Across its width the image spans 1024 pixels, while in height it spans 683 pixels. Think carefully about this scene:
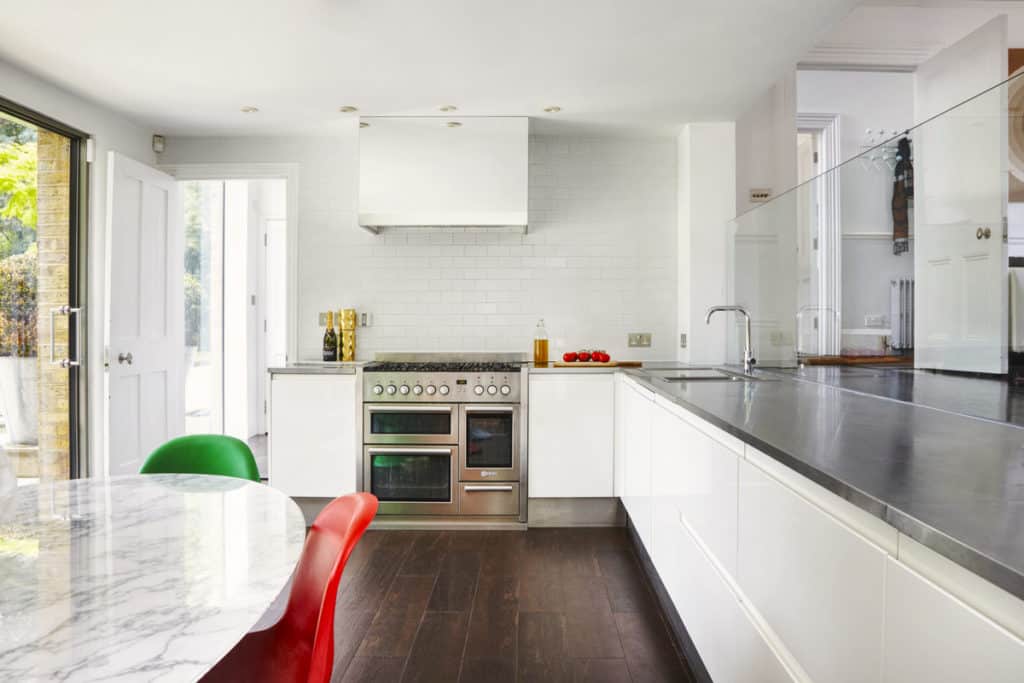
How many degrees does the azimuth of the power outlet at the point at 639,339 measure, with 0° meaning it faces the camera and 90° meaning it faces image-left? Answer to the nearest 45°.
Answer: approximately 0°

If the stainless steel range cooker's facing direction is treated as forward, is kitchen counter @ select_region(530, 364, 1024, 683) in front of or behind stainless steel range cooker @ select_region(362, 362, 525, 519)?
in front

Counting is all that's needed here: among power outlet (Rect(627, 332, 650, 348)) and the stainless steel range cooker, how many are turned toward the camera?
2

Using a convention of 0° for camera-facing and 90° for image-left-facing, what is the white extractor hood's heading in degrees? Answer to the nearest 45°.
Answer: approximately 0°

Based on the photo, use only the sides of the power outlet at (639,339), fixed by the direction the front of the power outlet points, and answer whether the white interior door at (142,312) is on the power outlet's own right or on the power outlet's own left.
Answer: on the power outlet's own right

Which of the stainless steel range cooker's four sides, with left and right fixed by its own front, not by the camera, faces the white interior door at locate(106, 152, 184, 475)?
right

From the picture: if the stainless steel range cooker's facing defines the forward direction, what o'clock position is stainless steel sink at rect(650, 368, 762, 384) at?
The stainless steel sink is roughly at 10 o'clock from the stainless steel range cooker.

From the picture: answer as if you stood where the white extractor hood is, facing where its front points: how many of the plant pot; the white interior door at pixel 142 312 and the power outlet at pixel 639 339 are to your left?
1

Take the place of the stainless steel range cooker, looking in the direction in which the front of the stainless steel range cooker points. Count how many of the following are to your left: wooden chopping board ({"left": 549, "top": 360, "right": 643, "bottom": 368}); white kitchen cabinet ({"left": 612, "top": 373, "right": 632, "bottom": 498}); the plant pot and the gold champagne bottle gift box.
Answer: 2

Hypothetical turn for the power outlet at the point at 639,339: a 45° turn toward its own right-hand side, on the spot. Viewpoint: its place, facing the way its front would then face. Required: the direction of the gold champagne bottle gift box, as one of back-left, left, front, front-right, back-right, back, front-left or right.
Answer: front-right

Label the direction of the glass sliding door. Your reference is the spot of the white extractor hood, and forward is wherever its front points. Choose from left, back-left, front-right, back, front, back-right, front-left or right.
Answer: right
